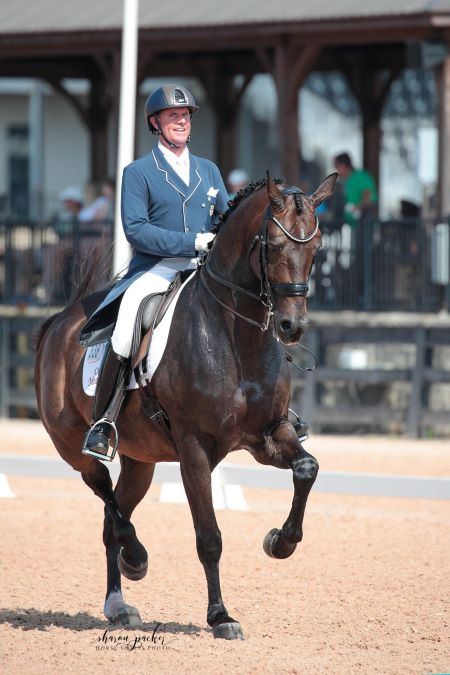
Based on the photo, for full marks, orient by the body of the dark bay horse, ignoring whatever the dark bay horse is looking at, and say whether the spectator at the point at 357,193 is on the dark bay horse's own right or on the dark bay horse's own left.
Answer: on the dark bay horse's own left

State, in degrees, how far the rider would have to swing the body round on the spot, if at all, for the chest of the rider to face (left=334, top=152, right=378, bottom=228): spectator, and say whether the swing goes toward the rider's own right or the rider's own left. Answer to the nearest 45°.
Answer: approximately 135° to the rider's own left

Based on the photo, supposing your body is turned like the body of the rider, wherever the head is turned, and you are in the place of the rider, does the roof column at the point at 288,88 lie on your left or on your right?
on your left

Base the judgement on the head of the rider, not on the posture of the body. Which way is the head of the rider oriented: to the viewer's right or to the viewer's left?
to the viewer's right

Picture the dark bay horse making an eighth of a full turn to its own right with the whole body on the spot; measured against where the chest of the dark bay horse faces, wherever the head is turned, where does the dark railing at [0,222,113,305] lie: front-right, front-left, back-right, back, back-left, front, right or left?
back

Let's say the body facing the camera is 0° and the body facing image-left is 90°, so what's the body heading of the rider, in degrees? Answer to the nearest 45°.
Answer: approximately 315°
